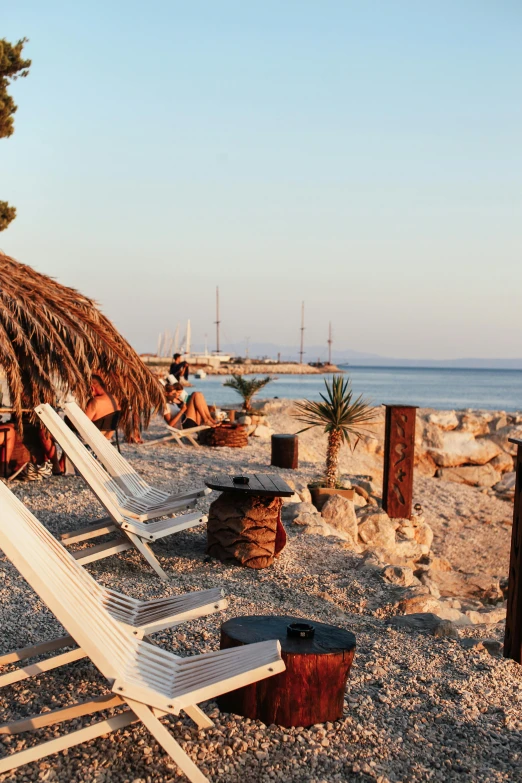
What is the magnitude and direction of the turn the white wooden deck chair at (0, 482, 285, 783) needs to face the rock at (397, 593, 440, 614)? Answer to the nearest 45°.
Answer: approximately 45° to its left

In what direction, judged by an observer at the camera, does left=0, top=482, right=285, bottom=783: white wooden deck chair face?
facing to the right of the viewer

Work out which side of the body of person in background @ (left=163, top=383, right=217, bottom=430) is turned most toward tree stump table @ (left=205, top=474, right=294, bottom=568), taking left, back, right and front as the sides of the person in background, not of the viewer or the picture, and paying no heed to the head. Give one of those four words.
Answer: right

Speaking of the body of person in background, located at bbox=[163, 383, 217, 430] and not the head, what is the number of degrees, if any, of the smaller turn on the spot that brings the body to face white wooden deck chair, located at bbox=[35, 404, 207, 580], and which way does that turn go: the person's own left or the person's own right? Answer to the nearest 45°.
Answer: approximately 90° to the person's own right

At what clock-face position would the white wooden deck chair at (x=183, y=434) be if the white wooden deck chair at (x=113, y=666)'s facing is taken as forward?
the white wooden deck chair at (x=183, y=434) is roughly at 9 o'clock from the white wooden deck chair at (x=113, y=666).

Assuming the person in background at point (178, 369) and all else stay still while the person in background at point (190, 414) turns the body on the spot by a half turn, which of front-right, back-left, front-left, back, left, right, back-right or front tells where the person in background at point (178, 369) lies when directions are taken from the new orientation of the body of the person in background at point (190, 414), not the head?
right

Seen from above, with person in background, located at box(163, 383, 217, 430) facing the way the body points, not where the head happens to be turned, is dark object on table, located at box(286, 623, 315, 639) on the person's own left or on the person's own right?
on the person's own right

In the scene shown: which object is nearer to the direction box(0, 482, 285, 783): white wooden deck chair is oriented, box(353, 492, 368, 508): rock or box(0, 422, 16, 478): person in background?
the rock

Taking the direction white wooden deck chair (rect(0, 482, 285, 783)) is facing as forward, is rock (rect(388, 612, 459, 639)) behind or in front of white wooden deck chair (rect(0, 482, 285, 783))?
in front

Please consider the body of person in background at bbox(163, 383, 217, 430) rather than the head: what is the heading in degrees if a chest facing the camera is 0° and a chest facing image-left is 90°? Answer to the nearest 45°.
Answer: approximately 270°

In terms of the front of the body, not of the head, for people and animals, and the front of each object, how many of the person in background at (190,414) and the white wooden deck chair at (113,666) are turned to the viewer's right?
2
